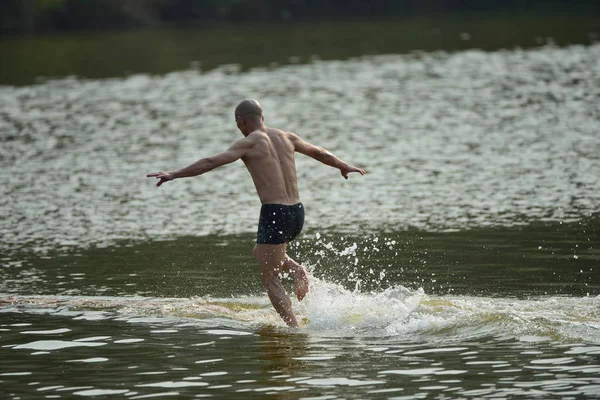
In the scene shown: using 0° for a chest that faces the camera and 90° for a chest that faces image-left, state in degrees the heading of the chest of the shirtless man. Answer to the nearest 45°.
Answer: approximately 135°

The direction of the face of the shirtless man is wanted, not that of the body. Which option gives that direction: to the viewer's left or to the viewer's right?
to the viewer's left
